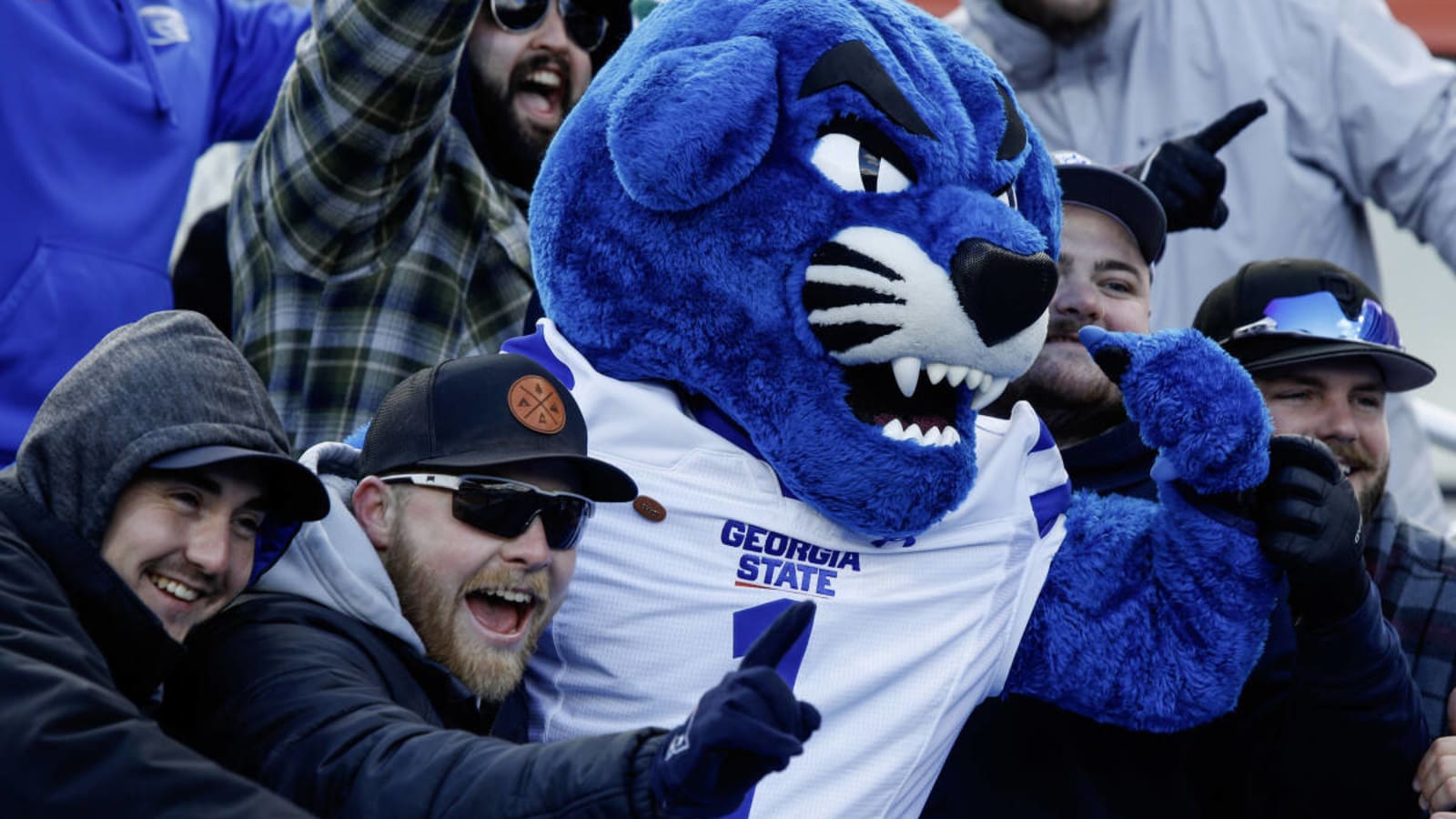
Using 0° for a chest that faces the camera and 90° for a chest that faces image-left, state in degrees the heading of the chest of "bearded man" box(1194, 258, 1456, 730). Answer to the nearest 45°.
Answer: approximately 315°

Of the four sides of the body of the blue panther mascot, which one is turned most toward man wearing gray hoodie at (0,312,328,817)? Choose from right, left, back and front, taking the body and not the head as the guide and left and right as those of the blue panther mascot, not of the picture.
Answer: right

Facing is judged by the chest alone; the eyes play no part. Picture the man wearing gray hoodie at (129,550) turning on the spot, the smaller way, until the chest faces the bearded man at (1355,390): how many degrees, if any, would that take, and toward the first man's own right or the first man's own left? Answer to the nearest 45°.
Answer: approximately 45° to the first man's own left

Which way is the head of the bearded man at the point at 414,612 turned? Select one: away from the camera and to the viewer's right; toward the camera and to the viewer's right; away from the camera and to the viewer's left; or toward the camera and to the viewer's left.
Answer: toward the camera and to the viewer's right

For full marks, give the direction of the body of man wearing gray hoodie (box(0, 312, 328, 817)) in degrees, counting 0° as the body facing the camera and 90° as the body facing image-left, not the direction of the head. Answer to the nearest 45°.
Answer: approximately 315°

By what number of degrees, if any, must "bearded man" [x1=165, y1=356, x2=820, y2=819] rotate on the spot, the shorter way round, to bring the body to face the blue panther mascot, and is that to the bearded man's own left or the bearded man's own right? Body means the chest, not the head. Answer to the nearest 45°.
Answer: approximately 45° to the bearded man's own left

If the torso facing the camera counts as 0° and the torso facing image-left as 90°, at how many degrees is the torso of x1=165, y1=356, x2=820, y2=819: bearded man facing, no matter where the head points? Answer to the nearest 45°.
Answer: approximately 315°

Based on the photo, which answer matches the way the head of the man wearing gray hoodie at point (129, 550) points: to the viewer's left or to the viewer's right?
to the viewer's right

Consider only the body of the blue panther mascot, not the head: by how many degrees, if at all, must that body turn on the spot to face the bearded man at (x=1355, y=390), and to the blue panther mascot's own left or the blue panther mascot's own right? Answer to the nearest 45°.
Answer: approximately 90° to the blue panther mascot's own left

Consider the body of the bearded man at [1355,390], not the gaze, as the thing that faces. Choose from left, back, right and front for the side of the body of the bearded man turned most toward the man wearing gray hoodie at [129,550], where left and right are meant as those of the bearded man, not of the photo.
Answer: right
